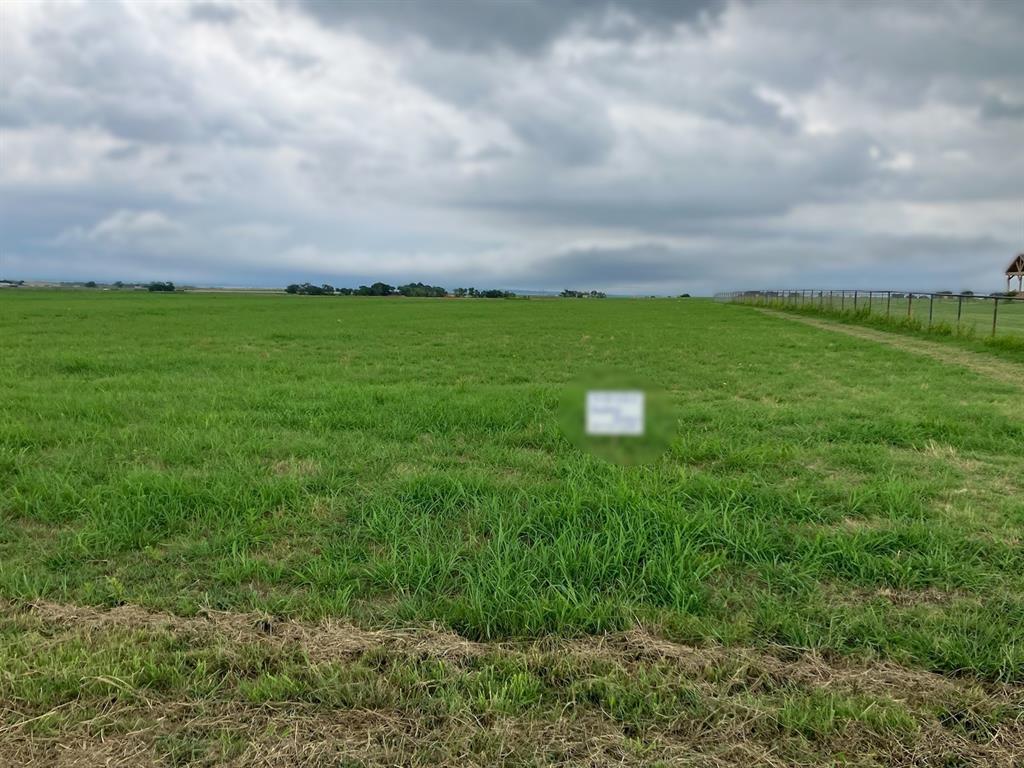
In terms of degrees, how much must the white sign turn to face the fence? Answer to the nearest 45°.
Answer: approximately 135° to its left

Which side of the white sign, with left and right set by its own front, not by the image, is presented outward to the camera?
front
